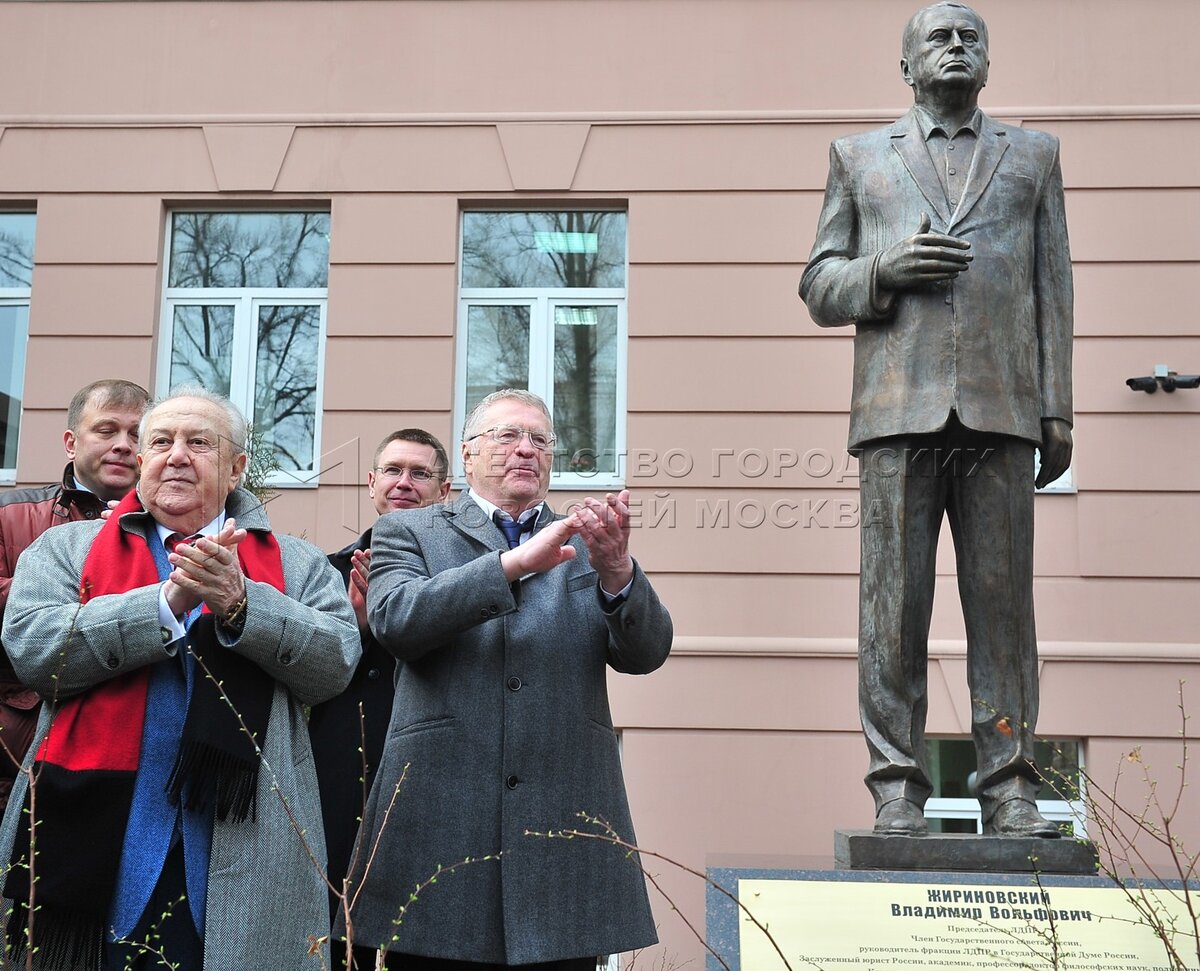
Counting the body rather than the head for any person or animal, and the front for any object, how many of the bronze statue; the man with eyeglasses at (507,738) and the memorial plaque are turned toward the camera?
3

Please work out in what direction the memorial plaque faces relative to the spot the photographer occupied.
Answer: facing the viewer

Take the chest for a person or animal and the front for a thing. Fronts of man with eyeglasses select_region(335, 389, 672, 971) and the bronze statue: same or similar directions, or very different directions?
same or similar directions

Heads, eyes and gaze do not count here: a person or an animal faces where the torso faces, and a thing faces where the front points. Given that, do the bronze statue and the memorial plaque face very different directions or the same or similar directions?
same or similar directions

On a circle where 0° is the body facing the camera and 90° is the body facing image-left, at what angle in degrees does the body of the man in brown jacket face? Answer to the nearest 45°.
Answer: approximately 315°

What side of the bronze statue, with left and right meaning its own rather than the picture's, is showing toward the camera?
front

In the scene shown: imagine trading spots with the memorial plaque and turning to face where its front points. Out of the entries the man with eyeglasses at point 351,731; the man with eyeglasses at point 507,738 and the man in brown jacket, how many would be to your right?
3

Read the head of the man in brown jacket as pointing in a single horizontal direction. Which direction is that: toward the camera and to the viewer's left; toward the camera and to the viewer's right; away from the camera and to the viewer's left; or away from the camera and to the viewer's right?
toward the camera and to the viewer's right

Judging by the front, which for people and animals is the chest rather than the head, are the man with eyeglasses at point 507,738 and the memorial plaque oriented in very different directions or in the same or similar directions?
same or similar directions

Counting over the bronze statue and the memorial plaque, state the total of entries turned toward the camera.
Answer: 2
